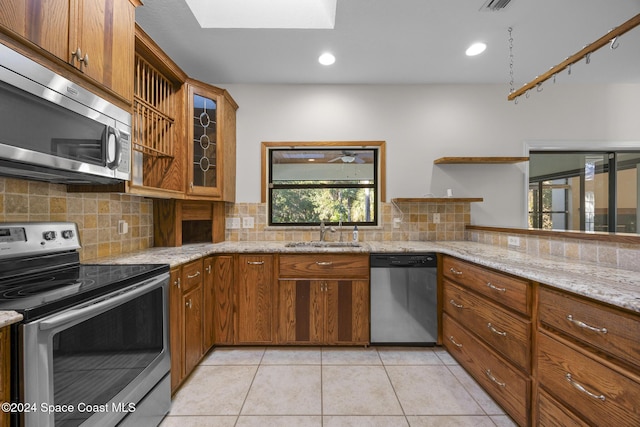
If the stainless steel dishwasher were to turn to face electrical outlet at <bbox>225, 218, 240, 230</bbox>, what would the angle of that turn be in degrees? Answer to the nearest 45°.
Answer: approximately 90° to its right

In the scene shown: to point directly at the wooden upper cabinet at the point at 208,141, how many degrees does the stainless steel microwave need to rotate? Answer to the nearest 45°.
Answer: approximately 90° to its left

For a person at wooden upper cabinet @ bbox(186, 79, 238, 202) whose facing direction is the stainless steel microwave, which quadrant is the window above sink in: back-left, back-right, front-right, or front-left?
back-left

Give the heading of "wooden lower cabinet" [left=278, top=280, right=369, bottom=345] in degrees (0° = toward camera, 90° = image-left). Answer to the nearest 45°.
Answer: approximately 0°

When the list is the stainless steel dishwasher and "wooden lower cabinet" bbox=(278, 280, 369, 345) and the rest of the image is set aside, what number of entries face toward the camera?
2

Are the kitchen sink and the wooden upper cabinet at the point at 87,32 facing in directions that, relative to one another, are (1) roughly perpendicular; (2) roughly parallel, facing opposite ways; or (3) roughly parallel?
roughly perpendicular

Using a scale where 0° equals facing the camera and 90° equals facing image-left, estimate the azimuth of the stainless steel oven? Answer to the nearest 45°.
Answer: approximately 315°

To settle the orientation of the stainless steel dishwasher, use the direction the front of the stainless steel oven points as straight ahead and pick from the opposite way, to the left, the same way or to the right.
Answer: to the right

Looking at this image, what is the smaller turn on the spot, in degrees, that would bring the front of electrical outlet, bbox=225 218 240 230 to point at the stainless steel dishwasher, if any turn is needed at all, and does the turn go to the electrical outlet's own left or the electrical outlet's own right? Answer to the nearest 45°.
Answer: approximately 45° to the electrical outlet's own left

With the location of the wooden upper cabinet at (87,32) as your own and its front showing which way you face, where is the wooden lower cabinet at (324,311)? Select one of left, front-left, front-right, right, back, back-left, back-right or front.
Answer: front-left

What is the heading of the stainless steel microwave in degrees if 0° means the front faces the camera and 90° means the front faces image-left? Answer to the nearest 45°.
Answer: approximately 315°
